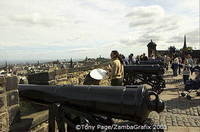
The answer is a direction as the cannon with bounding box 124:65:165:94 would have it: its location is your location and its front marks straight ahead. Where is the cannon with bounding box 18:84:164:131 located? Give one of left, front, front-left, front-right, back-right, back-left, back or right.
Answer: left

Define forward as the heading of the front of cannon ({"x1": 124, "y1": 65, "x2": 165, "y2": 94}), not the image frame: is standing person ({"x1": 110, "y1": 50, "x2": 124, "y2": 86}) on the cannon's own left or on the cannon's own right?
on the cannon's own left

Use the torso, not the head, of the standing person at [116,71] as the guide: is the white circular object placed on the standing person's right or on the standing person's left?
on the standing person's right

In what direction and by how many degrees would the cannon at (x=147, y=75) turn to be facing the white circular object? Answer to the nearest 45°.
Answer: approximately 45° to its left

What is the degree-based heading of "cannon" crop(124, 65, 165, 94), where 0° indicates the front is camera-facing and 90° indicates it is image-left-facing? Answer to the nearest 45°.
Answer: approximately 90°

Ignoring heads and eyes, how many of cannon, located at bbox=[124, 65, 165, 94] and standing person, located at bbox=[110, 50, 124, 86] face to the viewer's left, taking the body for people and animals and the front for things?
2

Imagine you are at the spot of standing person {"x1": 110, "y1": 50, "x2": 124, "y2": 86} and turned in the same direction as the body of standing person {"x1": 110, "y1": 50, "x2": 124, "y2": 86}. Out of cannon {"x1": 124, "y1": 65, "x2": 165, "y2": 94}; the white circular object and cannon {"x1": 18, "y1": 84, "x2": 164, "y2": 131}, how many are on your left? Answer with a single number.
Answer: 1

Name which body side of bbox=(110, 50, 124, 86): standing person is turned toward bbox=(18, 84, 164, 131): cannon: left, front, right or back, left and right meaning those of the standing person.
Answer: left

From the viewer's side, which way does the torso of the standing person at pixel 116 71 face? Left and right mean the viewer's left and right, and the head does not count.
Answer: facing to the left of the viewer

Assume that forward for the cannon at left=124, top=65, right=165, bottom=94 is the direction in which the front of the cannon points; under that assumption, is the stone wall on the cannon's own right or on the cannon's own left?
on the cannon's own left
